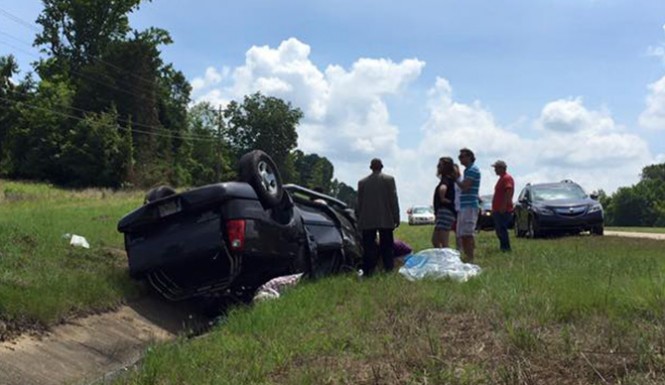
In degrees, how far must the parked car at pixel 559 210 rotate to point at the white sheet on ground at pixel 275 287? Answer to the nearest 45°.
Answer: approximately 45° to its right

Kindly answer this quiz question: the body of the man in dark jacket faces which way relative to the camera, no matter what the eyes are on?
away from the camera

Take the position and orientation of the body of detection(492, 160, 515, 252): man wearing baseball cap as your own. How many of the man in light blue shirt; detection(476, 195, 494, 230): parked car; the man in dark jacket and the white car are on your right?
2

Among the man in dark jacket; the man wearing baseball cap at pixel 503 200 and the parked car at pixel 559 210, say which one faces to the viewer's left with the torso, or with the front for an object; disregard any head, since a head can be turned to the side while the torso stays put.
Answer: the man wearing baseball cap

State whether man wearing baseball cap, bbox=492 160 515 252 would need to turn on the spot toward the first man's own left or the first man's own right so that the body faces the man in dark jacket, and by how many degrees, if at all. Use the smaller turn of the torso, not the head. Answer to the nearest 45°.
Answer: approximately 45° to the first man's own left

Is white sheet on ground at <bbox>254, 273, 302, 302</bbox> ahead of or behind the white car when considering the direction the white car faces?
ahead

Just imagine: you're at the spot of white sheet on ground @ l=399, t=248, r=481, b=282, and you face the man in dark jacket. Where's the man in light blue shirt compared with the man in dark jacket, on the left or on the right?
right

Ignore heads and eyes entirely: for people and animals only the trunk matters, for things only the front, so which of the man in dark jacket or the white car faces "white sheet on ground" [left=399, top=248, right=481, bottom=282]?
the white car

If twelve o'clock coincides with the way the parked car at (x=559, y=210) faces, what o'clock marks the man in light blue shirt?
The man in light blue shirt is roughly at 2 o'clock from the parked car.

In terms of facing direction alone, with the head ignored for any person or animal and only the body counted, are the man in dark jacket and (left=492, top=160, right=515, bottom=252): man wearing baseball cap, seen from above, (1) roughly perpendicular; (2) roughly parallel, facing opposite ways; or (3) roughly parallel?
roughly perpendicular

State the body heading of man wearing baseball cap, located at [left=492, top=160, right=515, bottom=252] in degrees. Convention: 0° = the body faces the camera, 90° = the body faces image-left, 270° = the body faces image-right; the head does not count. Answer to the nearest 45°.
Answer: approximately 90°

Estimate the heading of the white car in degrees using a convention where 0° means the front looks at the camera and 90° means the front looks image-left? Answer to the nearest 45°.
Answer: approximately 0°

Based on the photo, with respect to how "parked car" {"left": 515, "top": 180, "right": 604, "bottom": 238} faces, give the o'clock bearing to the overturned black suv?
The overturned black suv is roughly at 2 o'clock from the parked car.
